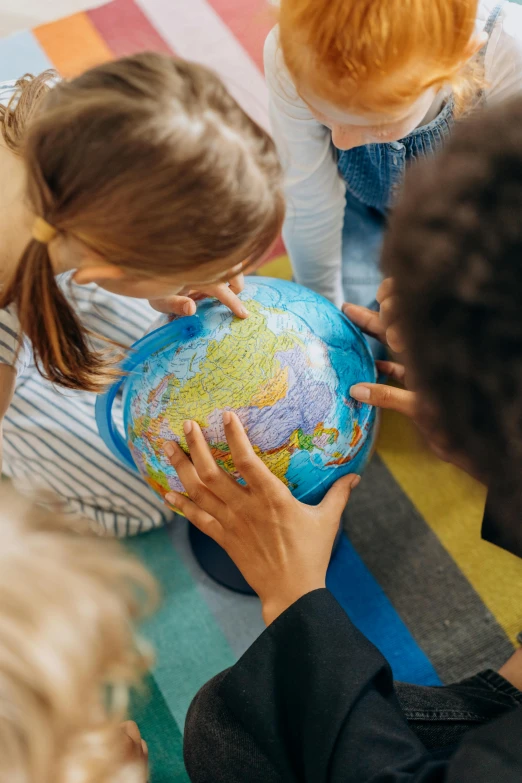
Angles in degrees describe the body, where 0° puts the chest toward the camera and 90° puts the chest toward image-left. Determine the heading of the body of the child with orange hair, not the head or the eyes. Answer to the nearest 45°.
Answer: approximately 45°

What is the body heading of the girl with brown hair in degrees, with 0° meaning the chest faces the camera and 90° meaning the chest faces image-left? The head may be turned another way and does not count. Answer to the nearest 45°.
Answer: approximately 270°

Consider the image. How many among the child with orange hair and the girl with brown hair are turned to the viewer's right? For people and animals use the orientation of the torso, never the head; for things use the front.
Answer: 1
